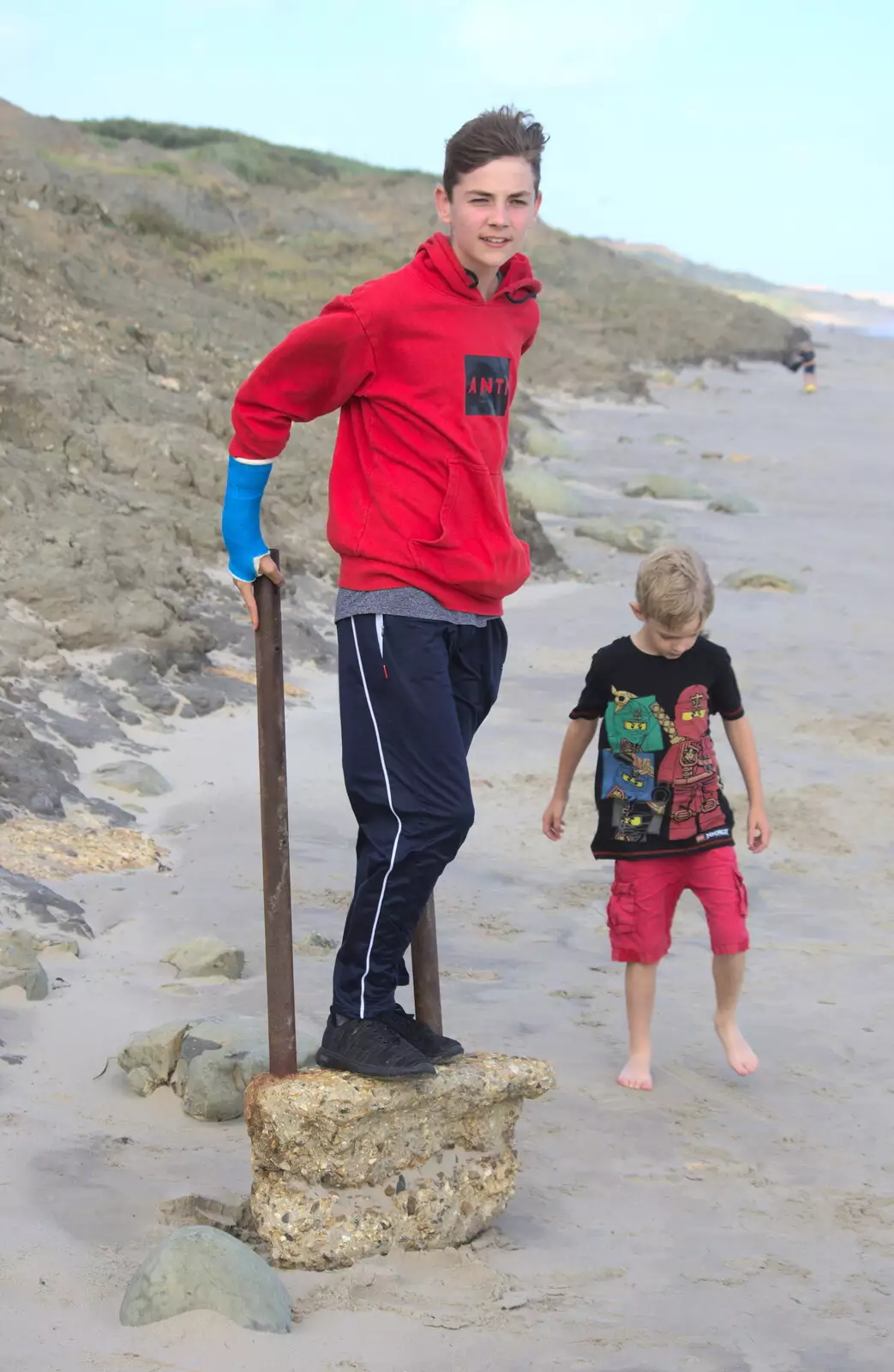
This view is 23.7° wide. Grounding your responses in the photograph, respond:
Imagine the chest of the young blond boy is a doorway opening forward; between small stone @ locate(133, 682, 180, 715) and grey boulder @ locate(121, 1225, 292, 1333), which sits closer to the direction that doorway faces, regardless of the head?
the grey boulder

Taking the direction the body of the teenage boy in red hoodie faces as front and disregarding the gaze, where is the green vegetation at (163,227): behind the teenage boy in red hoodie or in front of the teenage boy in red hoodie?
behind

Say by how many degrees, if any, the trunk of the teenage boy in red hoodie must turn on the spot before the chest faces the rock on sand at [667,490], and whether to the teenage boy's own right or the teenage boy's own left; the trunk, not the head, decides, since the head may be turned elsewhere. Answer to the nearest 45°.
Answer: approximately 135° to the teenage boy's own left

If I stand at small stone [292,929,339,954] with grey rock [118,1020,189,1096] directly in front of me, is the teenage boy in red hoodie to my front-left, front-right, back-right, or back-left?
front-left

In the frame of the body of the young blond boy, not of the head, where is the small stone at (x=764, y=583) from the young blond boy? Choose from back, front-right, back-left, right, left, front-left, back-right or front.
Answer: back

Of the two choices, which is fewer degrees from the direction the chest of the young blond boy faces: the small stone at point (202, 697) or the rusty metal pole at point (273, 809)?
the rusty metal pole

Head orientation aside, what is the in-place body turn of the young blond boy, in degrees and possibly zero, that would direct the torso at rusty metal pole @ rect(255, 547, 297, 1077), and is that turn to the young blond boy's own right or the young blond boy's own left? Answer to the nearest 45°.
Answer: approximately 45° to the young blond boy's own right

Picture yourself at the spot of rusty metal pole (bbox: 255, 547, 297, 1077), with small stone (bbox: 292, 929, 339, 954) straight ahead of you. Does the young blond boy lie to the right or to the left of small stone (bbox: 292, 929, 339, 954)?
right

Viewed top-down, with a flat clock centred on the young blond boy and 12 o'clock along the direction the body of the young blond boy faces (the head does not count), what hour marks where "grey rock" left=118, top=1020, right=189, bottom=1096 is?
The grey rock is roughly at 2 o'clock from the young blond boy.

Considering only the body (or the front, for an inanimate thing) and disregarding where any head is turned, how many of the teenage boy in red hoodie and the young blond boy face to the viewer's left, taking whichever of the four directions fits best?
0

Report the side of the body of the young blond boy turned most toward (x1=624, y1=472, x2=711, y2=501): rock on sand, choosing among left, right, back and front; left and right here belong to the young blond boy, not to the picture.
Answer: back

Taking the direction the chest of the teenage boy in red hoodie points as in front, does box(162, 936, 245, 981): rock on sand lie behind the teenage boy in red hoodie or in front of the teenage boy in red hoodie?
behind

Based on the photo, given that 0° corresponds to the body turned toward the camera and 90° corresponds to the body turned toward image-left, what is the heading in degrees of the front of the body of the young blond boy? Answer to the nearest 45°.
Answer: approximately 0°

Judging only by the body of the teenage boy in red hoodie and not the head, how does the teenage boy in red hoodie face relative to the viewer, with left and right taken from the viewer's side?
facing the viewer and to the right of the viewer
